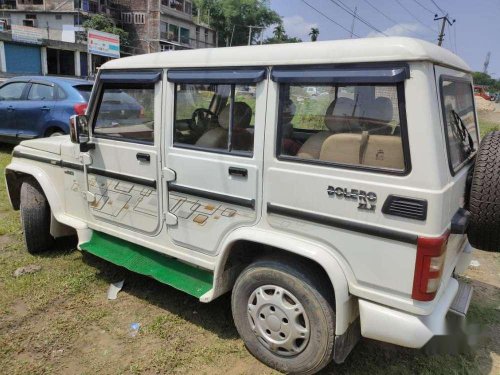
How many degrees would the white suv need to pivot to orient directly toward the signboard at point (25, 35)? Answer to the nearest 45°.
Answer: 0° — it already faces it

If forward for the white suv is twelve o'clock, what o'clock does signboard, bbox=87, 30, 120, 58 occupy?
The signboard is roughly at 1 o'clock from the white suv.

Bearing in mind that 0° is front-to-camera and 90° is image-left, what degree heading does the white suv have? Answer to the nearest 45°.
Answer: approximately 135°

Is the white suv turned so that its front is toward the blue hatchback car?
yes
